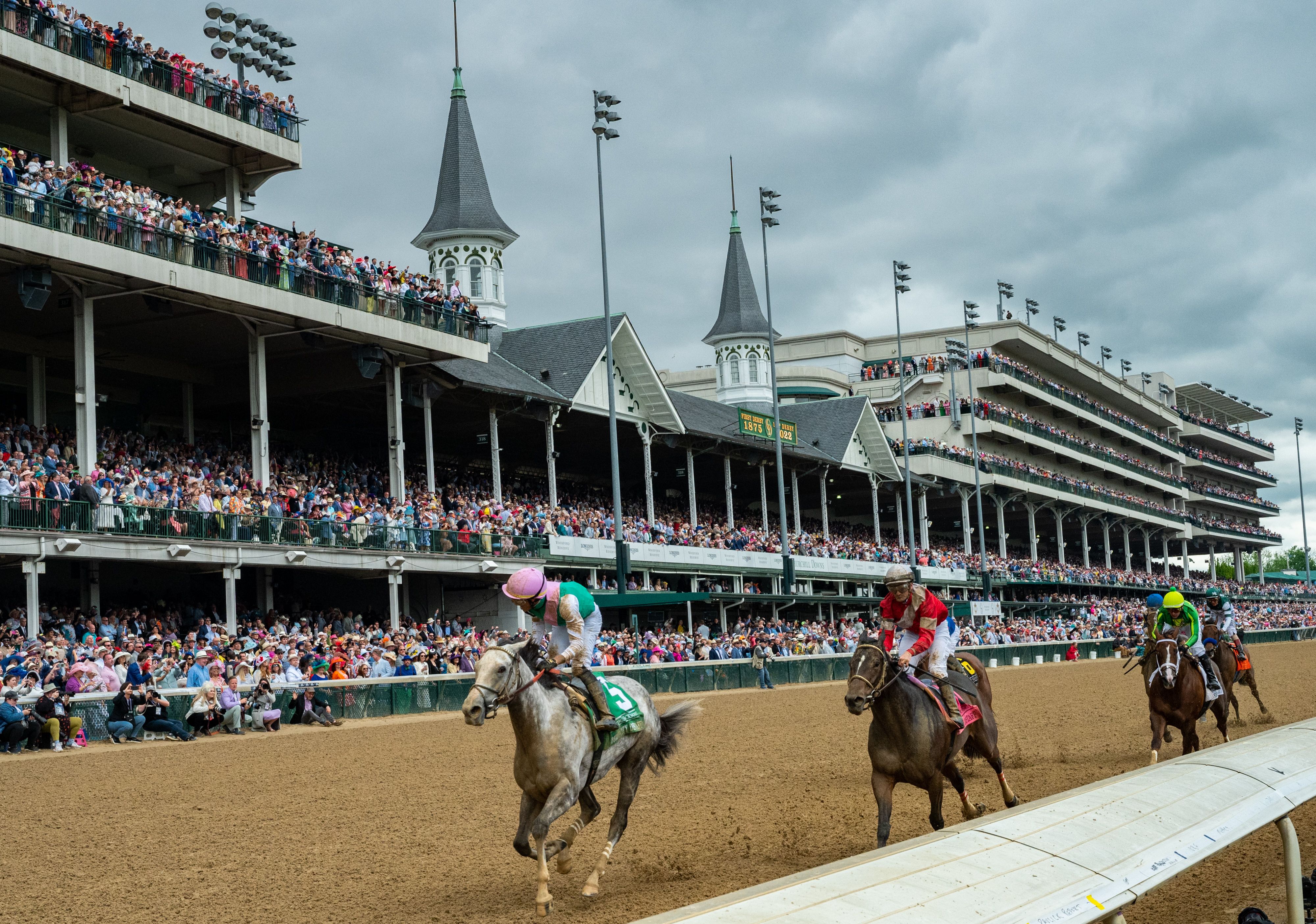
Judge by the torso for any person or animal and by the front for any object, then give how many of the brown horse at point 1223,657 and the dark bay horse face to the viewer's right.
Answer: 0

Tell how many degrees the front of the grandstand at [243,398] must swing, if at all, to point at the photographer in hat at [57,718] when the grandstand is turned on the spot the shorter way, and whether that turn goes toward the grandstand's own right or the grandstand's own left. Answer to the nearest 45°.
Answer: approximately 45° to the grandstand's own right

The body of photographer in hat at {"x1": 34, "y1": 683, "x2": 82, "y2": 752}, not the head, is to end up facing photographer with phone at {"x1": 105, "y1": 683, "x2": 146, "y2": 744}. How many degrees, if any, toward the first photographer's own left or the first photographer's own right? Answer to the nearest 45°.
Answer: approximately 90° to the first photographer's own left

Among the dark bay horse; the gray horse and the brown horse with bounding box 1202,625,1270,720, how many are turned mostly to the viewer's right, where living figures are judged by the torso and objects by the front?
0

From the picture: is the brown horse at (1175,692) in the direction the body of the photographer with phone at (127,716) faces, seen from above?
yes

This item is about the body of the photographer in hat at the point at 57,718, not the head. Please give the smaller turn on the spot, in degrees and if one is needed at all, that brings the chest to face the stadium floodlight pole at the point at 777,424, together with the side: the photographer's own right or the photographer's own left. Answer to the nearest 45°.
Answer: approximately 90° to the photographer's own left

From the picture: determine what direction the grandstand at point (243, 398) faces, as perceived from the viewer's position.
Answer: facing the viewer and to the right of the viewer

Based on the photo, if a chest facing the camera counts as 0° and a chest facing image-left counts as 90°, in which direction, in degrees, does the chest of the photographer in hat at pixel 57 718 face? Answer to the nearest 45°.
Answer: approximately 315°

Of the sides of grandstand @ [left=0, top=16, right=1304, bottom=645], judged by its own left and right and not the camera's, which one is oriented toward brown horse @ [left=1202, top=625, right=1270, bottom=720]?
front

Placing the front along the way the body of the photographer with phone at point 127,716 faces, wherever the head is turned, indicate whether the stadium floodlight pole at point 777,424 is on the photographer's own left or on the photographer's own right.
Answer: on the photographer's own left
